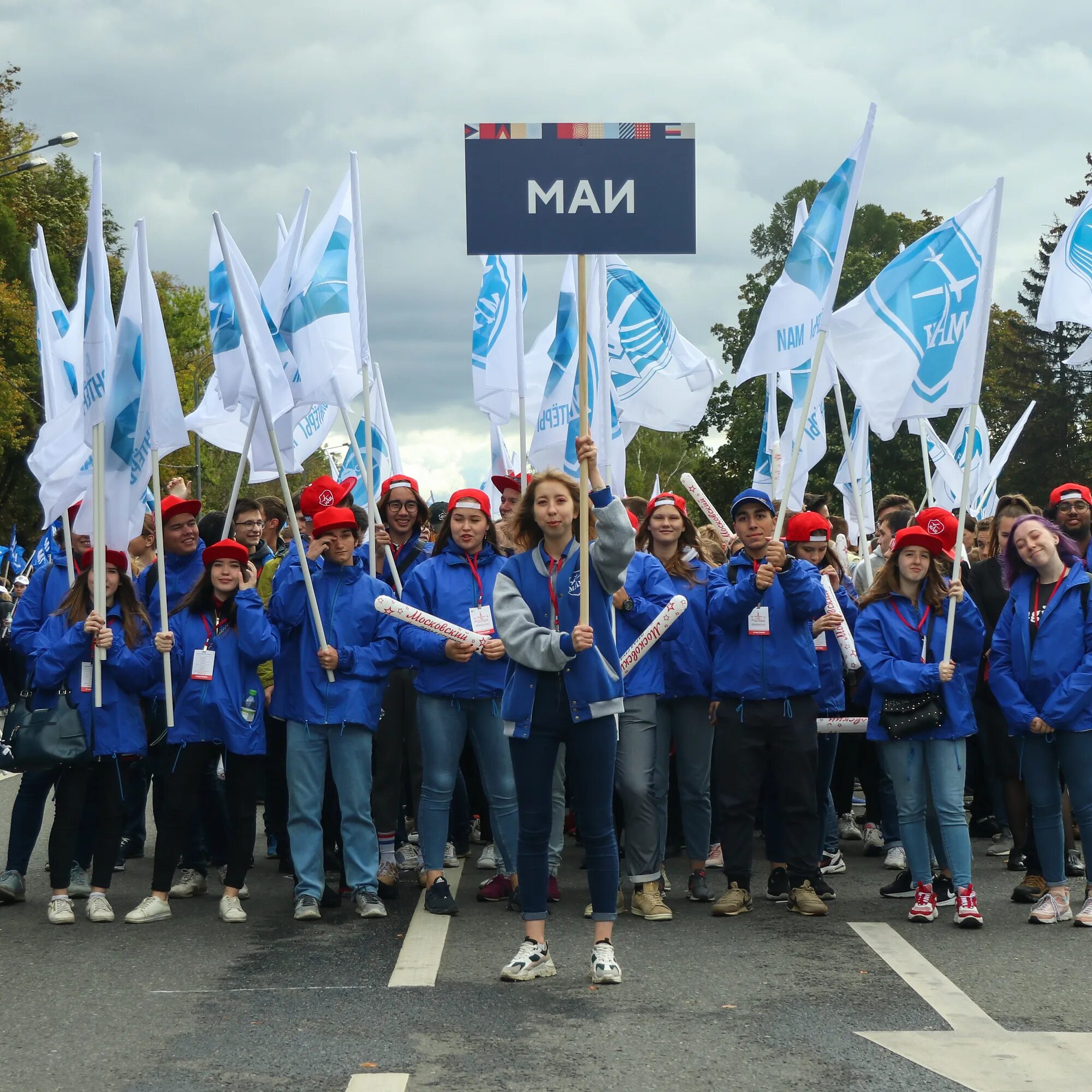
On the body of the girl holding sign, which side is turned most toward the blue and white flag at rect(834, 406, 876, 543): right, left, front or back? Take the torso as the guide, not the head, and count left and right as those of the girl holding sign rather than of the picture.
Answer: back

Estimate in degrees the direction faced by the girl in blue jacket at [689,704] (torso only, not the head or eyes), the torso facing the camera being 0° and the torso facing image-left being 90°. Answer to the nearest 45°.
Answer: approximately 0°

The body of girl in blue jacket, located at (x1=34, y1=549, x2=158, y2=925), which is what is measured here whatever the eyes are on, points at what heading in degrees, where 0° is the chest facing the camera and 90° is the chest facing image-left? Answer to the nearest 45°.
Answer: approximately 0°

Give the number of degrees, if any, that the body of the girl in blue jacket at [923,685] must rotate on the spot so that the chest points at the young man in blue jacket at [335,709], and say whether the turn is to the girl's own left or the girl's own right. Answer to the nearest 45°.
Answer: approximately 90° to the girl's own right

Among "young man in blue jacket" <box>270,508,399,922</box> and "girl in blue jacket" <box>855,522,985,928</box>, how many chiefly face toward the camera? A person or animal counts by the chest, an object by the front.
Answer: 2

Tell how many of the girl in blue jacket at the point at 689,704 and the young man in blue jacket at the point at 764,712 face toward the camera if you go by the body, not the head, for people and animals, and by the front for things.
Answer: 2
